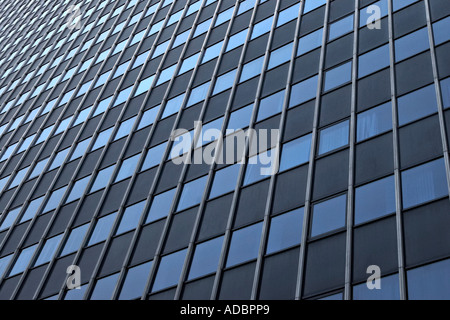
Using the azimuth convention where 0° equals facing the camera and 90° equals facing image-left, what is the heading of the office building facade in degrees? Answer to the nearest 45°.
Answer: approximately 45°
